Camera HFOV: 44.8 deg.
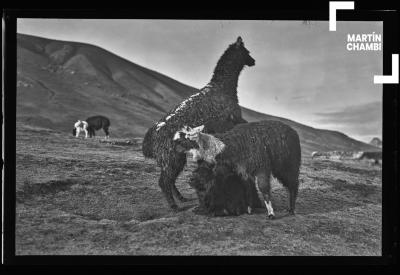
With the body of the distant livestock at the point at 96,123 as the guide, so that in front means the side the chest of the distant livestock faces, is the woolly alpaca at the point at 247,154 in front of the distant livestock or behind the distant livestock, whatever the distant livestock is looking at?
behind

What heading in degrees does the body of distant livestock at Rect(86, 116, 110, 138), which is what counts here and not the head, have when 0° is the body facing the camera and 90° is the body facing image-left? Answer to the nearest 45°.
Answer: approximately 90°

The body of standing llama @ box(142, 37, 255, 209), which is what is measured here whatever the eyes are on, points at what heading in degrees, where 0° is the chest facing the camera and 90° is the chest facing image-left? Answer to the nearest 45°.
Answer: approximately 270°

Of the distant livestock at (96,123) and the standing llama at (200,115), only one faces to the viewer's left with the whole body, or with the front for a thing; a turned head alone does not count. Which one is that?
the distant livestock

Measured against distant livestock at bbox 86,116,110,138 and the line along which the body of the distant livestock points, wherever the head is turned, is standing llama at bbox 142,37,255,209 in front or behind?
behind
